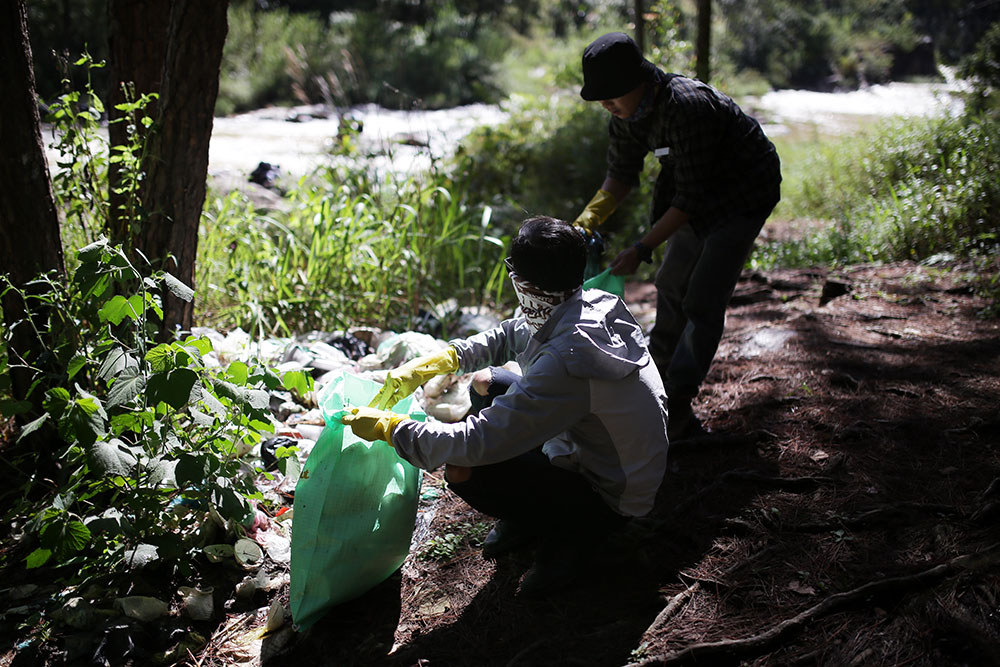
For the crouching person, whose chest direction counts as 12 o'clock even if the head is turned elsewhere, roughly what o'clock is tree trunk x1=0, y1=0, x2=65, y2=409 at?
The tree trunk is roughly at 1 o'clock from the crouching person.

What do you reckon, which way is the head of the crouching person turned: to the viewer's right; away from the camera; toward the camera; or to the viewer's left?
to the viewer's left

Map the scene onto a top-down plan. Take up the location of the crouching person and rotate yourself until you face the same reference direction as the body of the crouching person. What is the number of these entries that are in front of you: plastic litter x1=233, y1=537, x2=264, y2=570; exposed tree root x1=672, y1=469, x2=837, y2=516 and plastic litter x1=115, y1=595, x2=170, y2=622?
2

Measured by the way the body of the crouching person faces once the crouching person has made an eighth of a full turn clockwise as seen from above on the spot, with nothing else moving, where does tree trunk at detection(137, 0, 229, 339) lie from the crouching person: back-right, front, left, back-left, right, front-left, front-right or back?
front

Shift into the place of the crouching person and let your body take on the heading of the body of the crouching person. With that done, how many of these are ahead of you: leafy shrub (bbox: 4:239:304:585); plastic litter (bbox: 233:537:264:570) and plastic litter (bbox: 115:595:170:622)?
3

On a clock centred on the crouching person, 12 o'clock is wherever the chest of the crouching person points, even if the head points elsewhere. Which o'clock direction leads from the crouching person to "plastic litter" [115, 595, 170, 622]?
The plastic litter is roughly at 12 o'clock from the crouching person.

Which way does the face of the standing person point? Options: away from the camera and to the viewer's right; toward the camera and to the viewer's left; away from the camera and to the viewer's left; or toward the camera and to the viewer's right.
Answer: toward the camera and to the viewer's left

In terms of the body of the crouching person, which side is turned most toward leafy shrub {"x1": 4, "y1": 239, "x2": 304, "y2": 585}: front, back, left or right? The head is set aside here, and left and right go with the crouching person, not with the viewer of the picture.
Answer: front

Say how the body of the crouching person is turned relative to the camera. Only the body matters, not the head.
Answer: to the viewer's left

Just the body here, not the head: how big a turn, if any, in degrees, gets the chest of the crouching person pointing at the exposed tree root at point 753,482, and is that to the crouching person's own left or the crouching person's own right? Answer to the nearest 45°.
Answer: approximately 135° to the crouching person's own right

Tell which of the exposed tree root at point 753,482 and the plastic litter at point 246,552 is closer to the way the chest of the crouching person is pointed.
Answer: the plastic litter

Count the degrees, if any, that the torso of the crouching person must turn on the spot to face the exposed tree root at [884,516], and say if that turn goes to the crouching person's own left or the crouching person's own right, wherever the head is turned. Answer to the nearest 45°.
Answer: approximately 180°

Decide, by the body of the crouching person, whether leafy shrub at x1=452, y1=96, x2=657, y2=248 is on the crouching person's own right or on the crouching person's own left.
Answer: on the crouching person's own right

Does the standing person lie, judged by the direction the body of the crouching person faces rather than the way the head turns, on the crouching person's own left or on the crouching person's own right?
on the crouching person's own right

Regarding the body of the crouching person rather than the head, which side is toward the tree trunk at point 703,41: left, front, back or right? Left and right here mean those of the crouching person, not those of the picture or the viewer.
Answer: right
